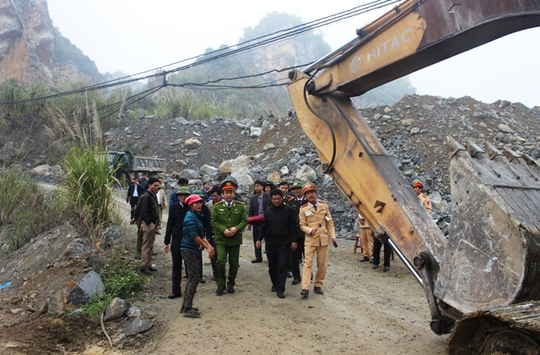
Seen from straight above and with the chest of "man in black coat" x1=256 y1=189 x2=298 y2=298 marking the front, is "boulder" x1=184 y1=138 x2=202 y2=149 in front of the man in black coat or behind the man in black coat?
behind

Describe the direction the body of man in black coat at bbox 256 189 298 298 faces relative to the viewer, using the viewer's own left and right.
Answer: facing the viewer

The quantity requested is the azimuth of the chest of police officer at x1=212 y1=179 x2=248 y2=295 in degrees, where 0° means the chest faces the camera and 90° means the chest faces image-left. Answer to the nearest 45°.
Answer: approximately 0°

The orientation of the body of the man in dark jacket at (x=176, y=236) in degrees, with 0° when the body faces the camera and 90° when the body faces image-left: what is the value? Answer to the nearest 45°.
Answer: approximately 315°

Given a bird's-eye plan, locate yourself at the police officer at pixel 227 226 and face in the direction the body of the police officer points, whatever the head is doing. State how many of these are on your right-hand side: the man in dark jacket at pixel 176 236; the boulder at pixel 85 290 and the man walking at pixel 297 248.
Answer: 2

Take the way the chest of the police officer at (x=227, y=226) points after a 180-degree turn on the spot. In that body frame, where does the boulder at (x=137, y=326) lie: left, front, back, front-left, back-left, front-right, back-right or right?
back-left

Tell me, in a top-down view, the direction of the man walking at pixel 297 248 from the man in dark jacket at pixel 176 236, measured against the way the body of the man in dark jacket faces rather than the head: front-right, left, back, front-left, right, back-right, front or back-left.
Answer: front-left

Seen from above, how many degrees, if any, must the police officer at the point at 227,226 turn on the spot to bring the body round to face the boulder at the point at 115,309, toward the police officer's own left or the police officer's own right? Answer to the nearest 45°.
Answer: approximately 45° to the police officer's own right

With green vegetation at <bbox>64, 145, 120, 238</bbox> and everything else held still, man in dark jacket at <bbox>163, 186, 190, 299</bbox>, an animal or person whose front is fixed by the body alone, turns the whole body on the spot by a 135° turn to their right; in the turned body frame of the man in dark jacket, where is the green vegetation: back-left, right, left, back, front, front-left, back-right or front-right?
front-right

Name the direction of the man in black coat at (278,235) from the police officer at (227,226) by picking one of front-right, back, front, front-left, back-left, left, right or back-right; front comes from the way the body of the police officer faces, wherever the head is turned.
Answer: left

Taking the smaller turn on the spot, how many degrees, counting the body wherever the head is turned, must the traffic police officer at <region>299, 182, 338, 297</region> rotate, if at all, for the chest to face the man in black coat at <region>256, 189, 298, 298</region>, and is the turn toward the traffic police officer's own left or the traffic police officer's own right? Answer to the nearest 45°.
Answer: approximately 90° to the traffic police officer's own right

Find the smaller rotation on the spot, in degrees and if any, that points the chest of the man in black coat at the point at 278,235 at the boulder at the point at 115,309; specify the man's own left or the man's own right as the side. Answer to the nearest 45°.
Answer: approximately 45° to the man's own right
